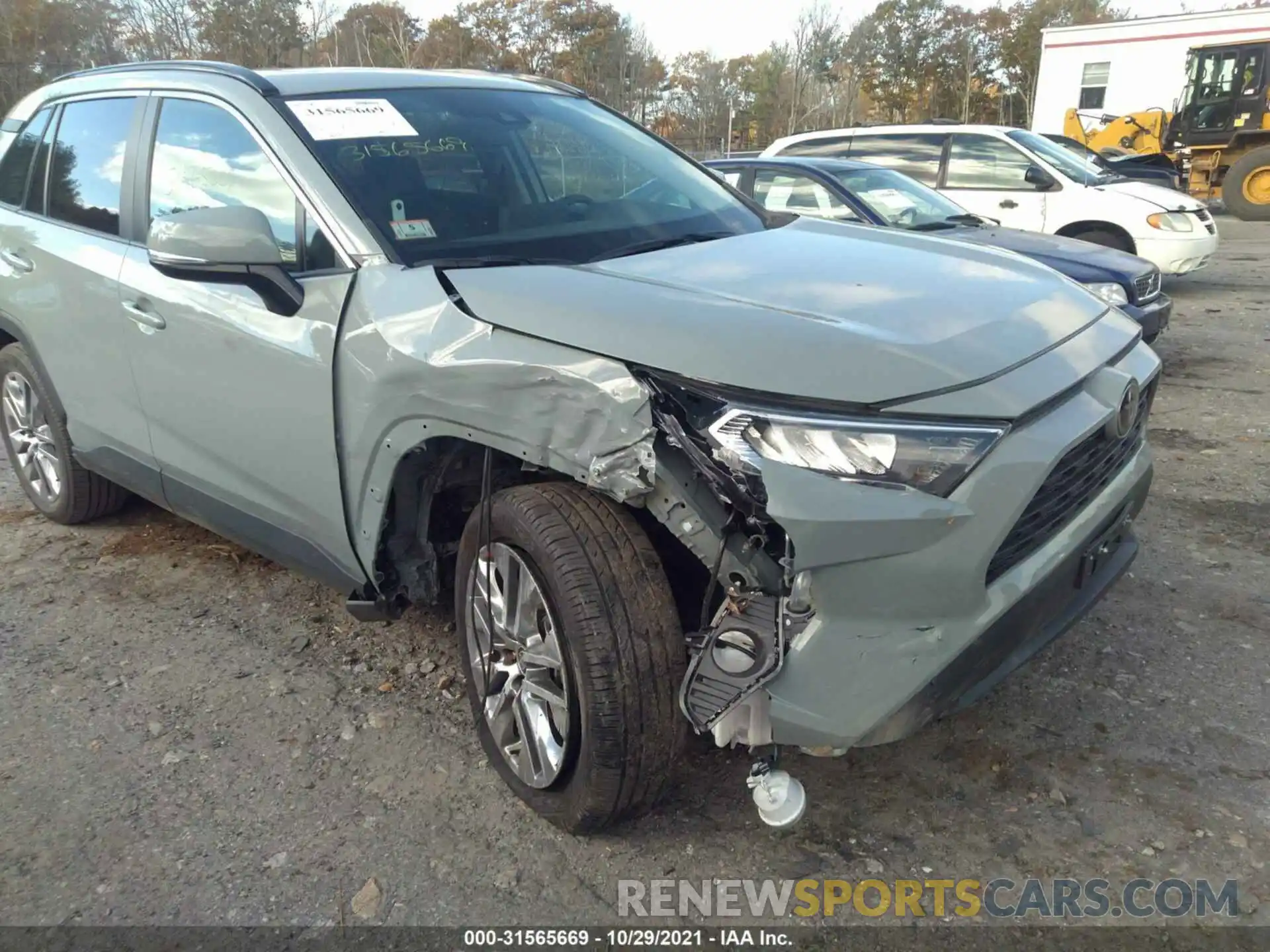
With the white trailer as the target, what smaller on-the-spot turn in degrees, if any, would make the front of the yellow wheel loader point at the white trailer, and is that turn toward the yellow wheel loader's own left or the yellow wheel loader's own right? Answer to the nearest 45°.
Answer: approximately 90° to the yellow wheel loader's own right

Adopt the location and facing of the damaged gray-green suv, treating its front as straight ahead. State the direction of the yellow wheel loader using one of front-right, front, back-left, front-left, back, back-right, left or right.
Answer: left

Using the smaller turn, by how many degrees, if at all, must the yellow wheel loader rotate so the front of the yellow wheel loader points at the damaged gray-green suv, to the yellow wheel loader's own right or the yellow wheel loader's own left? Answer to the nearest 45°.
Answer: approximately 90° to the yellow wheel loader's own left

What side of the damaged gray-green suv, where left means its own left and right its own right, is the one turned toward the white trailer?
left

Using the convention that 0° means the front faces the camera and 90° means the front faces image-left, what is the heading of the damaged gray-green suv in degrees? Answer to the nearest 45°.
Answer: approximately 315°

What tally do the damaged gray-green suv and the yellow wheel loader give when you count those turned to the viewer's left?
1

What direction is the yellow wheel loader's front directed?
to the viewer's left

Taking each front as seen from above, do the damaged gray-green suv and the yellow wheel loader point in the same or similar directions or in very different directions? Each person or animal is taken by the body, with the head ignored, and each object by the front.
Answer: very different directions
